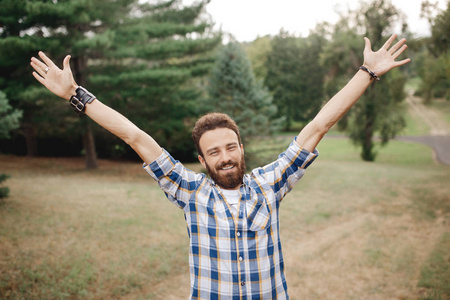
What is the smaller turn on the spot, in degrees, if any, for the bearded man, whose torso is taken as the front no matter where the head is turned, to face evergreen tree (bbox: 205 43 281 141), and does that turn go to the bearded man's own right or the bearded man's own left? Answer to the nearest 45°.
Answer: approximately 180°

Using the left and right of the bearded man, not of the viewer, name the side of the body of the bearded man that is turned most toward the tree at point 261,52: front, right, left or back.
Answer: back

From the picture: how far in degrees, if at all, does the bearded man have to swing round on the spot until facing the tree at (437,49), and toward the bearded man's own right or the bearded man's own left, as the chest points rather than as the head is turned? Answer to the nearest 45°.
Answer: approximately 135° to the bearded man's own left

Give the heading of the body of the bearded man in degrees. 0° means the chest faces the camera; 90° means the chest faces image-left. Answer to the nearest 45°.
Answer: approximately 0°

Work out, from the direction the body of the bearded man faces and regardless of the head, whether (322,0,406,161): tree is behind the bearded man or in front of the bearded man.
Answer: behind

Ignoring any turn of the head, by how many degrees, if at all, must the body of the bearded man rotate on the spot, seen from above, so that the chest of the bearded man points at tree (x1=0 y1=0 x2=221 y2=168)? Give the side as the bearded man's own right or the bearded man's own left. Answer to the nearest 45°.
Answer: approximately 180°

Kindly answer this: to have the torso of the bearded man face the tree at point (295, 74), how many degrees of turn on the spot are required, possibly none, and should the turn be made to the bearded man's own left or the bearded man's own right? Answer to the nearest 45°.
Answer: approximately 180°
